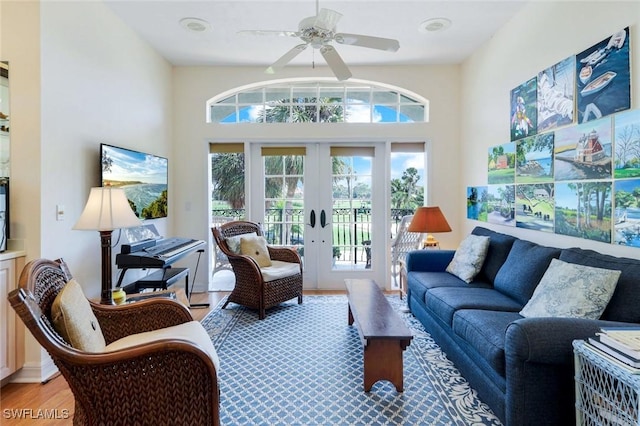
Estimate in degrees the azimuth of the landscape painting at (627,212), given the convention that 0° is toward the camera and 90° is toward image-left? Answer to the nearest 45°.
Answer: approximately 45°

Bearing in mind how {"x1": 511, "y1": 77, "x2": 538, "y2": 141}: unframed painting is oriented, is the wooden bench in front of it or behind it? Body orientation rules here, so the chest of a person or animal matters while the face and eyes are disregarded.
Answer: in front

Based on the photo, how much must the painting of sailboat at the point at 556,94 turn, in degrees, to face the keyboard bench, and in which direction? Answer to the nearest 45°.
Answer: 0° — it already faces it

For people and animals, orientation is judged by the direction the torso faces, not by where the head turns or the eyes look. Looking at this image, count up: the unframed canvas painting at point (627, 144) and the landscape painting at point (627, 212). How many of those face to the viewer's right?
0

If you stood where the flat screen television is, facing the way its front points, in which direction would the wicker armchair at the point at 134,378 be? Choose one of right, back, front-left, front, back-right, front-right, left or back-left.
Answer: front-right

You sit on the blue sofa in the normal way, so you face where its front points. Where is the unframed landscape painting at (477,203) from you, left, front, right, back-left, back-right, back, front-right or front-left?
back-right

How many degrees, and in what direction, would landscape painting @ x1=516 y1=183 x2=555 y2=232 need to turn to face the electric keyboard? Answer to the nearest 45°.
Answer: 0° — it already faces it

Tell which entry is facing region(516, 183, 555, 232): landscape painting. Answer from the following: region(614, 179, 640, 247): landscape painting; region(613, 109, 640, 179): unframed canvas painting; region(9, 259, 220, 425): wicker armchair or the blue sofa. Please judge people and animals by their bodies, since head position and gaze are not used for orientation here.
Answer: the wicker armchair

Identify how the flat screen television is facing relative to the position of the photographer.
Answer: facing the viewer and to the right of the viewer

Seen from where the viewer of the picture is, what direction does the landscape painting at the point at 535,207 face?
facing the viewer and to the left of the viewer

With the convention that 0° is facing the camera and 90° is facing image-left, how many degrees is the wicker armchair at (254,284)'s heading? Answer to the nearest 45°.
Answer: approximately 315°

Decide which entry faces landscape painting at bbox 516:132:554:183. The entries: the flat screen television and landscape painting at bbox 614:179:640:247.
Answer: the flat screen television

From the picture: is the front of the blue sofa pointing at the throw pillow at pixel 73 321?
yes

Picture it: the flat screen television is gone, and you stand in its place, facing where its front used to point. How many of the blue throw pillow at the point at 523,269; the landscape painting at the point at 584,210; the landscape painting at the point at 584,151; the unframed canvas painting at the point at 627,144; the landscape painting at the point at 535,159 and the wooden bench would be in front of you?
6

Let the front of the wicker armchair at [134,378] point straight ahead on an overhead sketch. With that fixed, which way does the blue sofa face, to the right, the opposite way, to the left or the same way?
the opposite way

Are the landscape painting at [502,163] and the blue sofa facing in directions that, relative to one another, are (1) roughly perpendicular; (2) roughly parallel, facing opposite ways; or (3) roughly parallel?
roughly parallel

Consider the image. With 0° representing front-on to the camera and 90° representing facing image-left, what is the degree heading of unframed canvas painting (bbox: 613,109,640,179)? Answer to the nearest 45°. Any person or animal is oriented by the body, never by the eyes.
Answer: approximately 45°

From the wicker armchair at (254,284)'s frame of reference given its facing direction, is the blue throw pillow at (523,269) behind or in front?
in front
